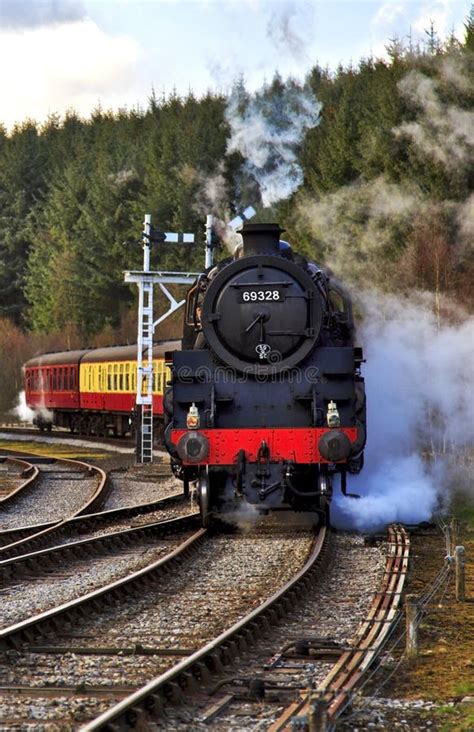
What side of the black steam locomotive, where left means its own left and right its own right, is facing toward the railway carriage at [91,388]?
back

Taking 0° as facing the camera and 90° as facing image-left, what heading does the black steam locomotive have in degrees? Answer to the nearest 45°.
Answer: approximately 0°

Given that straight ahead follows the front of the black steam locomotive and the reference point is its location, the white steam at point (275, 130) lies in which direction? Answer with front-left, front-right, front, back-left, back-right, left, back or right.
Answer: back
